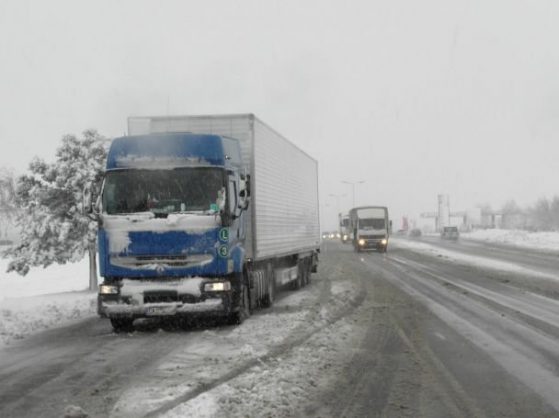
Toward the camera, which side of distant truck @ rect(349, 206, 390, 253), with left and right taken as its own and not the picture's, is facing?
front

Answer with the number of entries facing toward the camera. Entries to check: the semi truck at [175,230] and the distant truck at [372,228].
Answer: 2

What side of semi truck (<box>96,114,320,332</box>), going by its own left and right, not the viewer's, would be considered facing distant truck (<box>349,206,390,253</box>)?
back

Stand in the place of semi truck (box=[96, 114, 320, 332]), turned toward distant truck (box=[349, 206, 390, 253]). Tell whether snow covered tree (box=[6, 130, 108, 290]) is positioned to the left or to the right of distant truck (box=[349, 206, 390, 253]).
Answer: left

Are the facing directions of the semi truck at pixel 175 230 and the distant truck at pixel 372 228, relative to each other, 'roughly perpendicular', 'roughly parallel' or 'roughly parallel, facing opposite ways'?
roughly parallel

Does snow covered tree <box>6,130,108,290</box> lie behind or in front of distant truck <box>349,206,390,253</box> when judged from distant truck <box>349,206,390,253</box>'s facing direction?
in front

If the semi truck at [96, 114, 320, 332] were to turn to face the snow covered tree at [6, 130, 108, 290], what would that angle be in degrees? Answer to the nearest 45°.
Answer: approximately 135° to its right

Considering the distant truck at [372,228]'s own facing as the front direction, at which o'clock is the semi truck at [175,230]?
The semi truck is roughly at 12 o'clock from the distant truck.

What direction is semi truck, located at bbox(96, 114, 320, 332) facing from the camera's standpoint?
toward the camera
